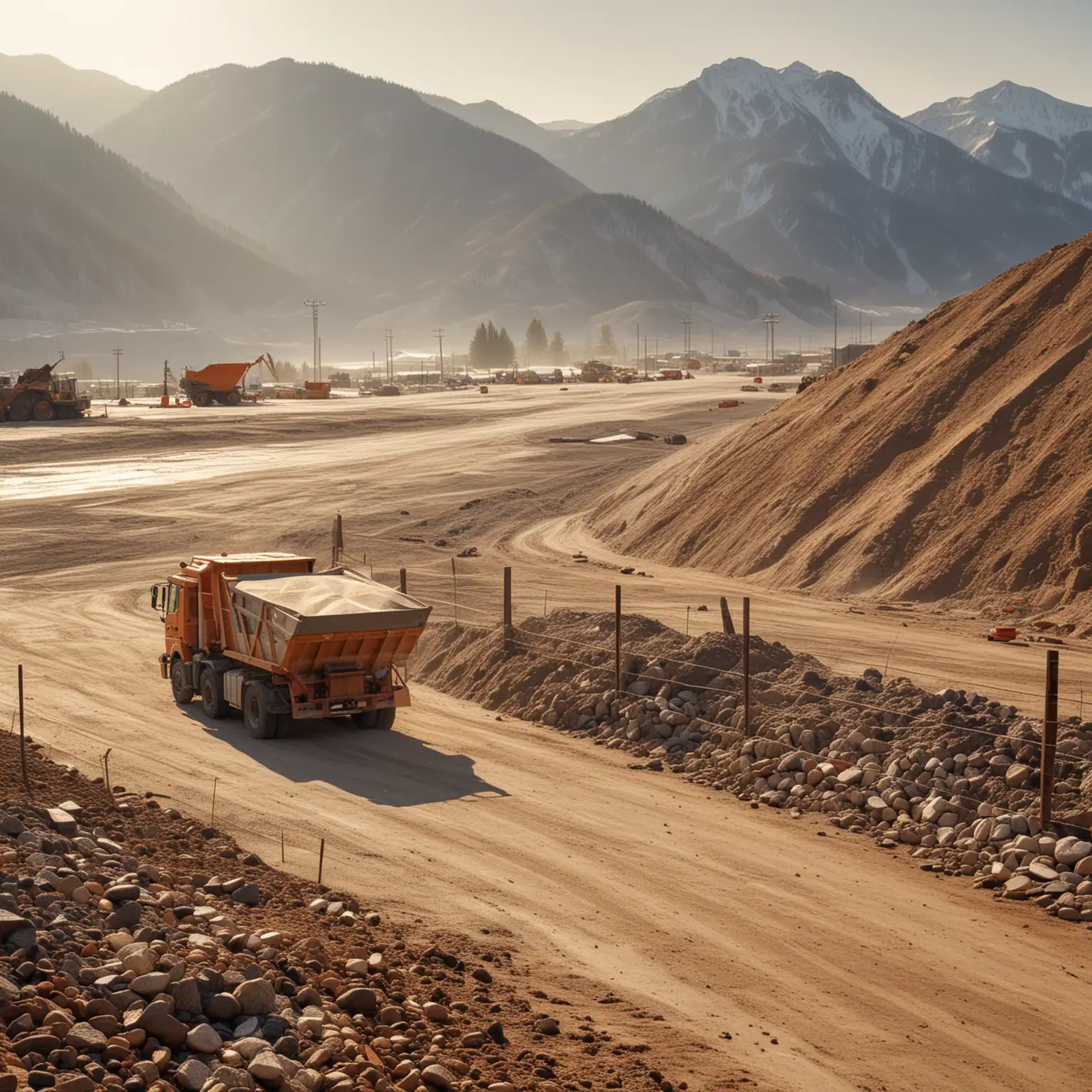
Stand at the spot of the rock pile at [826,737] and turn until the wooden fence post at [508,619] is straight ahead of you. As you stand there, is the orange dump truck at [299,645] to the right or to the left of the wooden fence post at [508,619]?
left

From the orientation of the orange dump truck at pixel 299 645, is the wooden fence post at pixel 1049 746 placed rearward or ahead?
rearward

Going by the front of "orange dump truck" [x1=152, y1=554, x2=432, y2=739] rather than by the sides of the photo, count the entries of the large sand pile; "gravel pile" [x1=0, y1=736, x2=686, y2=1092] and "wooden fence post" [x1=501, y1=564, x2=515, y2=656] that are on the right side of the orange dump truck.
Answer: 2

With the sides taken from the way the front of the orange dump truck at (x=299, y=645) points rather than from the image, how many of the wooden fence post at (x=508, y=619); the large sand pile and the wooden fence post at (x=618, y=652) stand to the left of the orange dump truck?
0

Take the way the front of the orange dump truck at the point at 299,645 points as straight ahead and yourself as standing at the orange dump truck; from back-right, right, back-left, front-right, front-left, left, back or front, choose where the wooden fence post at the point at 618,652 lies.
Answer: back-right

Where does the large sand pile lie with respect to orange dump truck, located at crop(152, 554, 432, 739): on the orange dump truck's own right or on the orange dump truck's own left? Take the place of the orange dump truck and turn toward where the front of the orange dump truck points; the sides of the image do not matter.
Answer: on the orange dump truck's own right

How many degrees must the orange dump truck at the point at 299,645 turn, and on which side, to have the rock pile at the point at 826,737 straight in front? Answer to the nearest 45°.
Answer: approximately 180°

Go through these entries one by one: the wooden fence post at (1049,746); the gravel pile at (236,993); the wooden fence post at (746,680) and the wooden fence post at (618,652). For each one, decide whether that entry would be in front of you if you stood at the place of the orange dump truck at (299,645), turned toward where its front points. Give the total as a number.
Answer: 0

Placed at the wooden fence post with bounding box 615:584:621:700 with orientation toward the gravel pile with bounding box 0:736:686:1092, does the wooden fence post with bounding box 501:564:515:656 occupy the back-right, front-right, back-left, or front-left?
back-right

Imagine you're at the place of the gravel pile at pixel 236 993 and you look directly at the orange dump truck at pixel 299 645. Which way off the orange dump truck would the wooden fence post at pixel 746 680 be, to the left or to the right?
right

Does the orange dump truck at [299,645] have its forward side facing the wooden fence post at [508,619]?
no

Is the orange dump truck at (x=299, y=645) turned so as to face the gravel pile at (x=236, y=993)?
no

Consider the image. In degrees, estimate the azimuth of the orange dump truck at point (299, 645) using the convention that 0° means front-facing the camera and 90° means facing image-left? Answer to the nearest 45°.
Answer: approximately 135°
